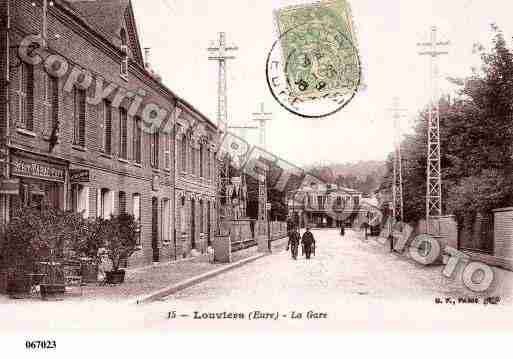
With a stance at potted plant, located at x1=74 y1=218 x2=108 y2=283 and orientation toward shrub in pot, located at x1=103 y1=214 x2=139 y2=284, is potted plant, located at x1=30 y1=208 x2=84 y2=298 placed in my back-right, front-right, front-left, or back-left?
back-right

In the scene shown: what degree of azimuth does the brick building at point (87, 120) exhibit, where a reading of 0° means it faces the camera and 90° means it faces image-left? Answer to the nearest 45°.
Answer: approximately 315°
